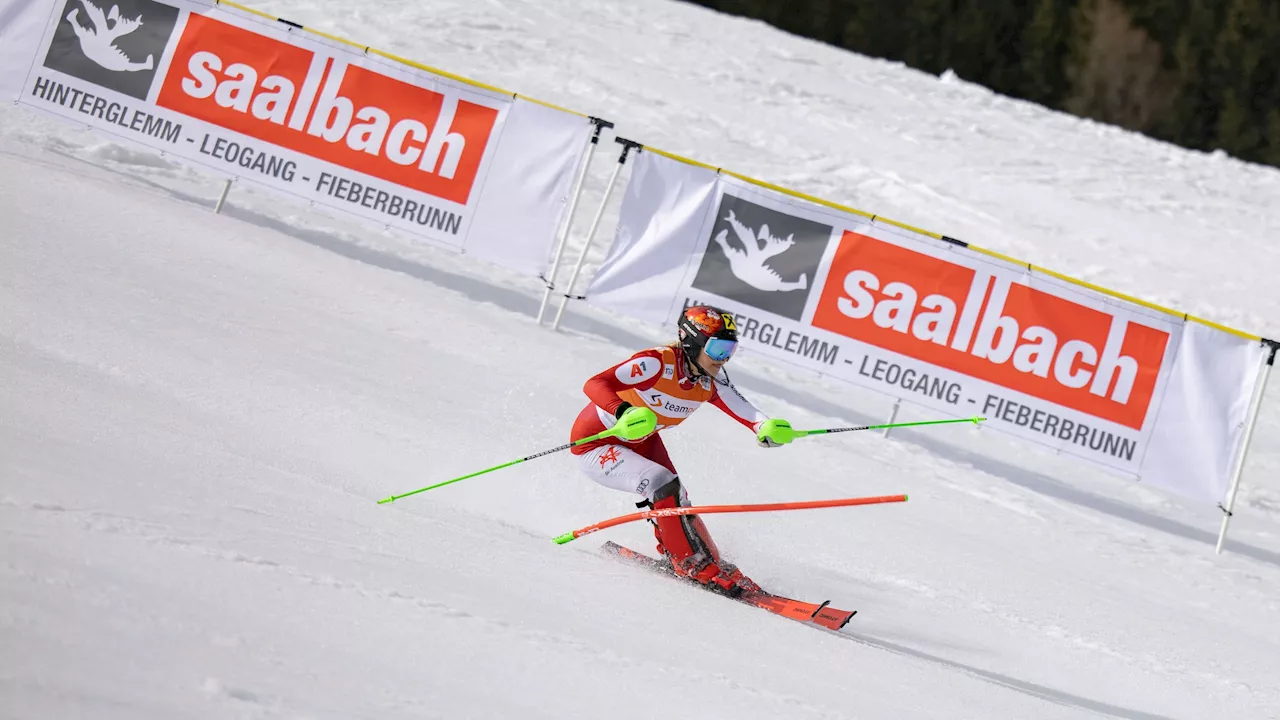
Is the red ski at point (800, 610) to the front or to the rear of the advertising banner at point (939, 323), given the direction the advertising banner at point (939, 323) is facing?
to the front

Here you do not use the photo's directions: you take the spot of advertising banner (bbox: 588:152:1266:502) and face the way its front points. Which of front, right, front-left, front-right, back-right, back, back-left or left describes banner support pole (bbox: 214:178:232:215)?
right

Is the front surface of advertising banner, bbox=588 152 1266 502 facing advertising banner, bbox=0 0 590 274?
no

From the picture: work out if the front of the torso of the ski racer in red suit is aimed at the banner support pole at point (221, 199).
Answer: no

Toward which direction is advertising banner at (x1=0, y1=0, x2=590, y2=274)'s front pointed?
toward the camera

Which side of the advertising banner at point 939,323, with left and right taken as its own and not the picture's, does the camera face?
front

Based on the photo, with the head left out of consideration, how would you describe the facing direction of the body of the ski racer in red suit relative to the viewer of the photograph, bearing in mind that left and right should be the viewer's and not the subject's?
facing the viewer and to the right of the viewer

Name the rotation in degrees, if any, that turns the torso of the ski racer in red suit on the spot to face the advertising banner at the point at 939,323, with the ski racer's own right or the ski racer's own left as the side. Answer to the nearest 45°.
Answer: approximately 90° to the ski racer's own left

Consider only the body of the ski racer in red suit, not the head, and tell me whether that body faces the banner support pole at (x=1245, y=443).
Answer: no

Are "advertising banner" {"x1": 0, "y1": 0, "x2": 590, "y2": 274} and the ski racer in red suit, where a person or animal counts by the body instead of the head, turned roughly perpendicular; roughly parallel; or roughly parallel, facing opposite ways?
roughly parallel

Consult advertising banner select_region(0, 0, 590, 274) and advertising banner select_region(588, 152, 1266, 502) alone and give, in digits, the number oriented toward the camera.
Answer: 2
